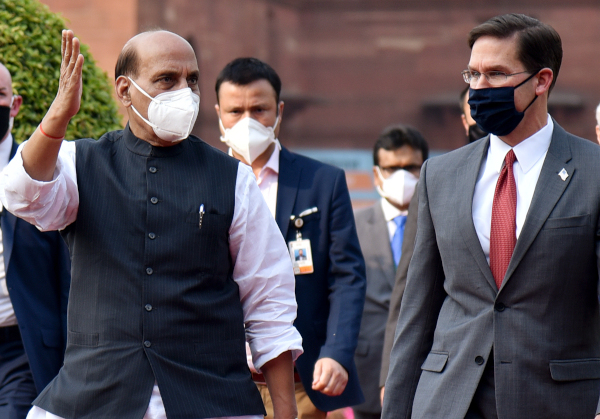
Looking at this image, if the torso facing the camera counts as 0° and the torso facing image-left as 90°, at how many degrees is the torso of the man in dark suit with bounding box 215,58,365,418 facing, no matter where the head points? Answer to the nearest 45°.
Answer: approximately 45°

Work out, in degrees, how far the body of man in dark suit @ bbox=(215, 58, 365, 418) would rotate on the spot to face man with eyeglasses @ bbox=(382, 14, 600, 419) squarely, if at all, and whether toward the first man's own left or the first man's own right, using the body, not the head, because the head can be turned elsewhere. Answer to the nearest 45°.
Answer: approximately 90° to the first man's own left
